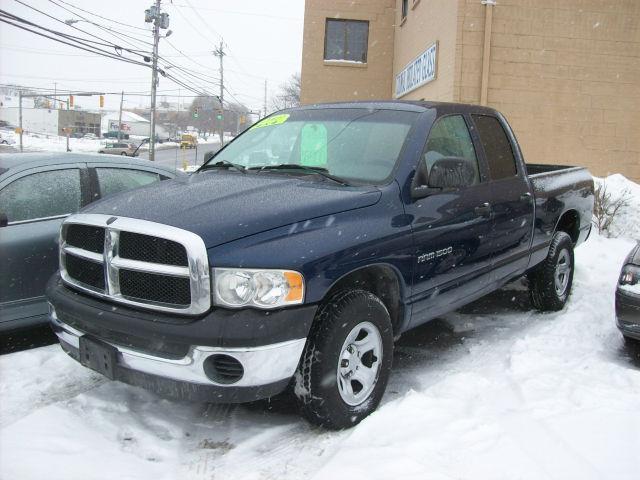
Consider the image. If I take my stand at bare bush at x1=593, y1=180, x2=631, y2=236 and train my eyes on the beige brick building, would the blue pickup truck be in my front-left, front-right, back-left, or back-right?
back-left

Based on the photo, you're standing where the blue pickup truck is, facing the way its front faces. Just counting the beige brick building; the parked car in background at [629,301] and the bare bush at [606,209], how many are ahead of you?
0

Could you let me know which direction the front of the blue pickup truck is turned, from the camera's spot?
facing the viewer and to the left of the viewer

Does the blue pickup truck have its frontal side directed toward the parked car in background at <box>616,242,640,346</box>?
no

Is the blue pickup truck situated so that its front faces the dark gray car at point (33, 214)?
no

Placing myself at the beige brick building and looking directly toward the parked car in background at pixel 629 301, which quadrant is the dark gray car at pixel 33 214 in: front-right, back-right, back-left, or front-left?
front-right

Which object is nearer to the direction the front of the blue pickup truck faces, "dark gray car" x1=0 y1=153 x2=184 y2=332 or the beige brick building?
the dark gray car

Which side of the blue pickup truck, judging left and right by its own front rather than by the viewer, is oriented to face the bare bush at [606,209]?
back

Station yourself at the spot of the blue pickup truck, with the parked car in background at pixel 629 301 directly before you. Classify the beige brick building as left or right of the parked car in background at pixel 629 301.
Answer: left

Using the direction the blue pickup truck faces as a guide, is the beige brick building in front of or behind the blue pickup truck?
behind
